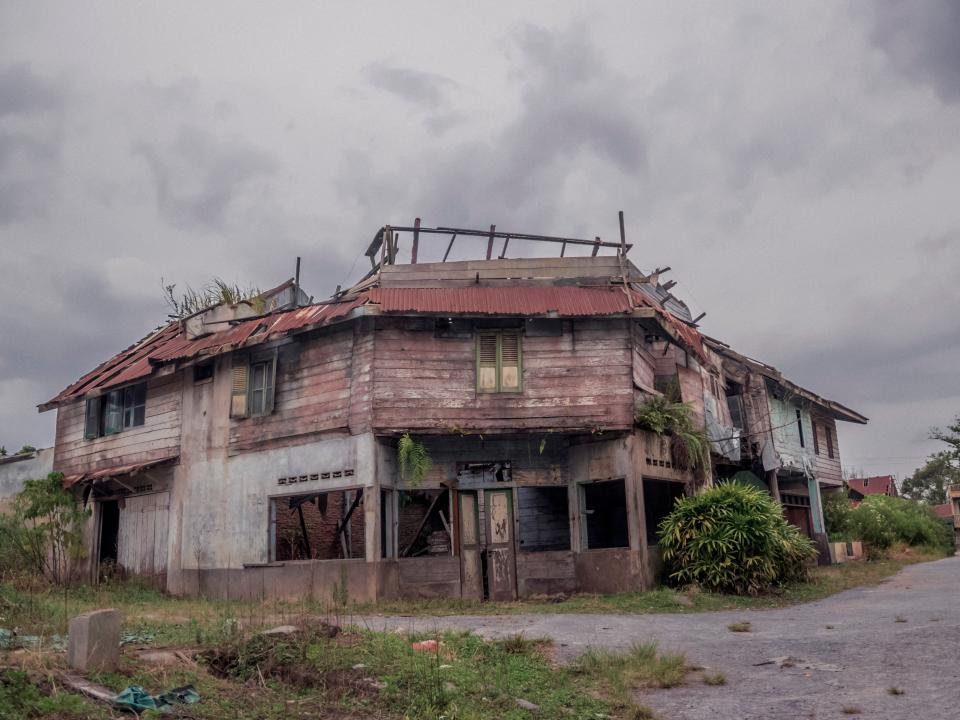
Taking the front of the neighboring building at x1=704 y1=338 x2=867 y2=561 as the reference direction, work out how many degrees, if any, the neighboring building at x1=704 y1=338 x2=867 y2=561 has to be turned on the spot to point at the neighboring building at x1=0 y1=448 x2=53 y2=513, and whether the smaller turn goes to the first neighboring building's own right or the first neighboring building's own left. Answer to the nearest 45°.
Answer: approximately 90° to the first neighboring building's own right

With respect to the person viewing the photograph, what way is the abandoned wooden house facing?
facing the viewer

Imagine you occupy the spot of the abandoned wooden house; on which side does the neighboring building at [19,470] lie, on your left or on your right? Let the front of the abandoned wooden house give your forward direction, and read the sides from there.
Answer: on your right

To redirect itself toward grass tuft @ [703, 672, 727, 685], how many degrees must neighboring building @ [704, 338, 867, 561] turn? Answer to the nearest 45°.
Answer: approximately 45° to its right

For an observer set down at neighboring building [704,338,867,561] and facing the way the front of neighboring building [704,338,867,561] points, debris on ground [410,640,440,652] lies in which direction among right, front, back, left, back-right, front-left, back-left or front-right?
front-right

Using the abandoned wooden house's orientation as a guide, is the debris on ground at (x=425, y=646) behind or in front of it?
in front

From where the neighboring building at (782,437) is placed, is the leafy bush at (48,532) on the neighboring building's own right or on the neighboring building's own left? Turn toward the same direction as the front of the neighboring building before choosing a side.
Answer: on the neighboring building's own right

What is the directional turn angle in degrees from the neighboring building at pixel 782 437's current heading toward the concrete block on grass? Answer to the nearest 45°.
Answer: approximately 45° to its right

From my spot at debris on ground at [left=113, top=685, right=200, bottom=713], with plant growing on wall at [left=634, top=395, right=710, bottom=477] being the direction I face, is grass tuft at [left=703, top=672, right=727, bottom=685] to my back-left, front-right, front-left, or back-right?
front-right

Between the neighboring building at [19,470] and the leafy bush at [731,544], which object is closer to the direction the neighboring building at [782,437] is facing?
the leafy bush
